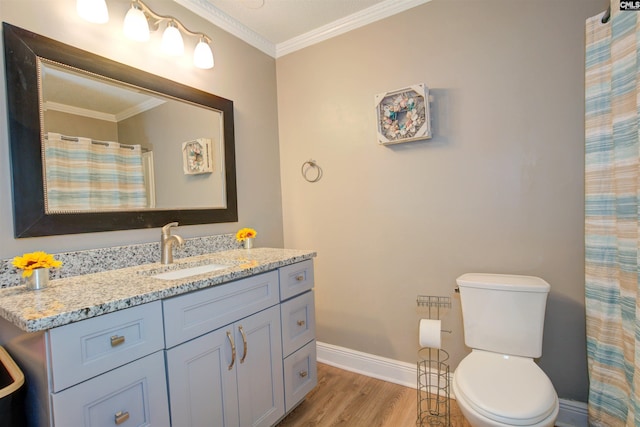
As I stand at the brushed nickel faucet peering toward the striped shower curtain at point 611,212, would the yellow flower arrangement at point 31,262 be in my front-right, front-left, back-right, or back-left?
back-right

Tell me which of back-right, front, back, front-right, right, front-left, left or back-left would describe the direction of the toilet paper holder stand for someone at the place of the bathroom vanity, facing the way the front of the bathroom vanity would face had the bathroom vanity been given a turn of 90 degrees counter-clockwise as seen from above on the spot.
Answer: front-right

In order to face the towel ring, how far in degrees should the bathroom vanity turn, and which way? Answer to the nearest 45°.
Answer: approximately 90° to its left

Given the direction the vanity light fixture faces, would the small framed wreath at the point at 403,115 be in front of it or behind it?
in front

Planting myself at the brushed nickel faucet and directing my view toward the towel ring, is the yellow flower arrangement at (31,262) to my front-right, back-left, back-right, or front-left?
back-right

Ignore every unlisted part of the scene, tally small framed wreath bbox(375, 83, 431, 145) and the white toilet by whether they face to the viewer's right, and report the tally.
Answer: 0

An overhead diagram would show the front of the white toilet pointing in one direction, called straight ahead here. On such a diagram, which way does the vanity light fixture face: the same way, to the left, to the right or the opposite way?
to the left
